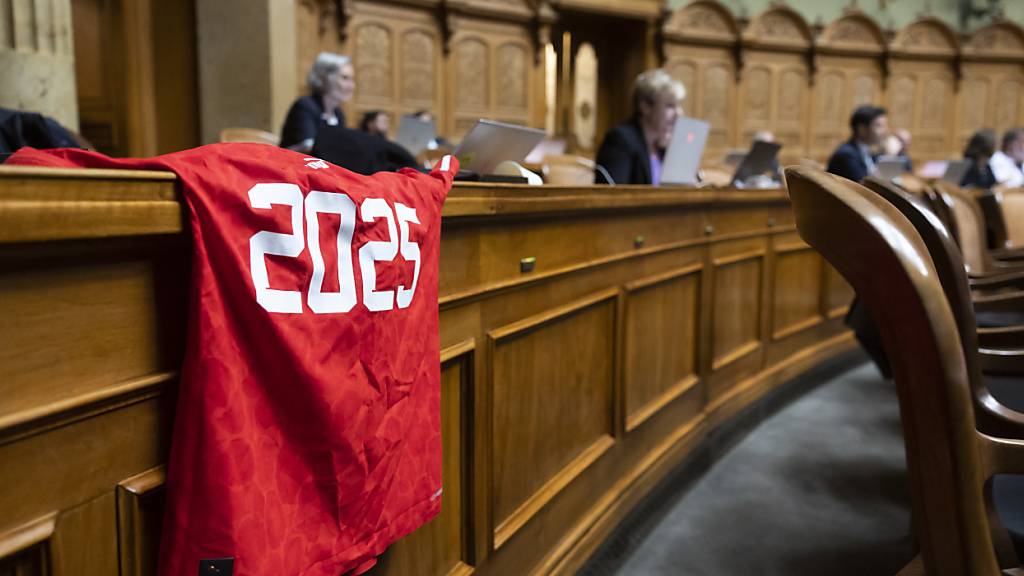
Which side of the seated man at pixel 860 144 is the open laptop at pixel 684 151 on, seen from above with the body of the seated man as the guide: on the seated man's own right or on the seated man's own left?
on the seated man's own right

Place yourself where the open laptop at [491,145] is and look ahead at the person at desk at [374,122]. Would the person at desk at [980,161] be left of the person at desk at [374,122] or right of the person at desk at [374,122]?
right

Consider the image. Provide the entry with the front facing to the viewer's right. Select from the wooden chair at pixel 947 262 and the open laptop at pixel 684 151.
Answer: the wooden chair

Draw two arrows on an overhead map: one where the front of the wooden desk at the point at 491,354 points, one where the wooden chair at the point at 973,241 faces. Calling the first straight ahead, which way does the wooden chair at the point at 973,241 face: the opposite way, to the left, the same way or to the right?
the same way

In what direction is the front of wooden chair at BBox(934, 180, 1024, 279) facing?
to the viewer's right

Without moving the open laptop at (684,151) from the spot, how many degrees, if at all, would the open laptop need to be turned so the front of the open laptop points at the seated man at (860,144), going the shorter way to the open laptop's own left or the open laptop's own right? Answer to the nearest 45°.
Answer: approximately 90° to the open laptop's own right

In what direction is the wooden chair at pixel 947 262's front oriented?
to the viewer's right

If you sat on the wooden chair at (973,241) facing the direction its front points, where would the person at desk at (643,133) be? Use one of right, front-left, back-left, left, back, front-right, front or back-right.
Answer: back
